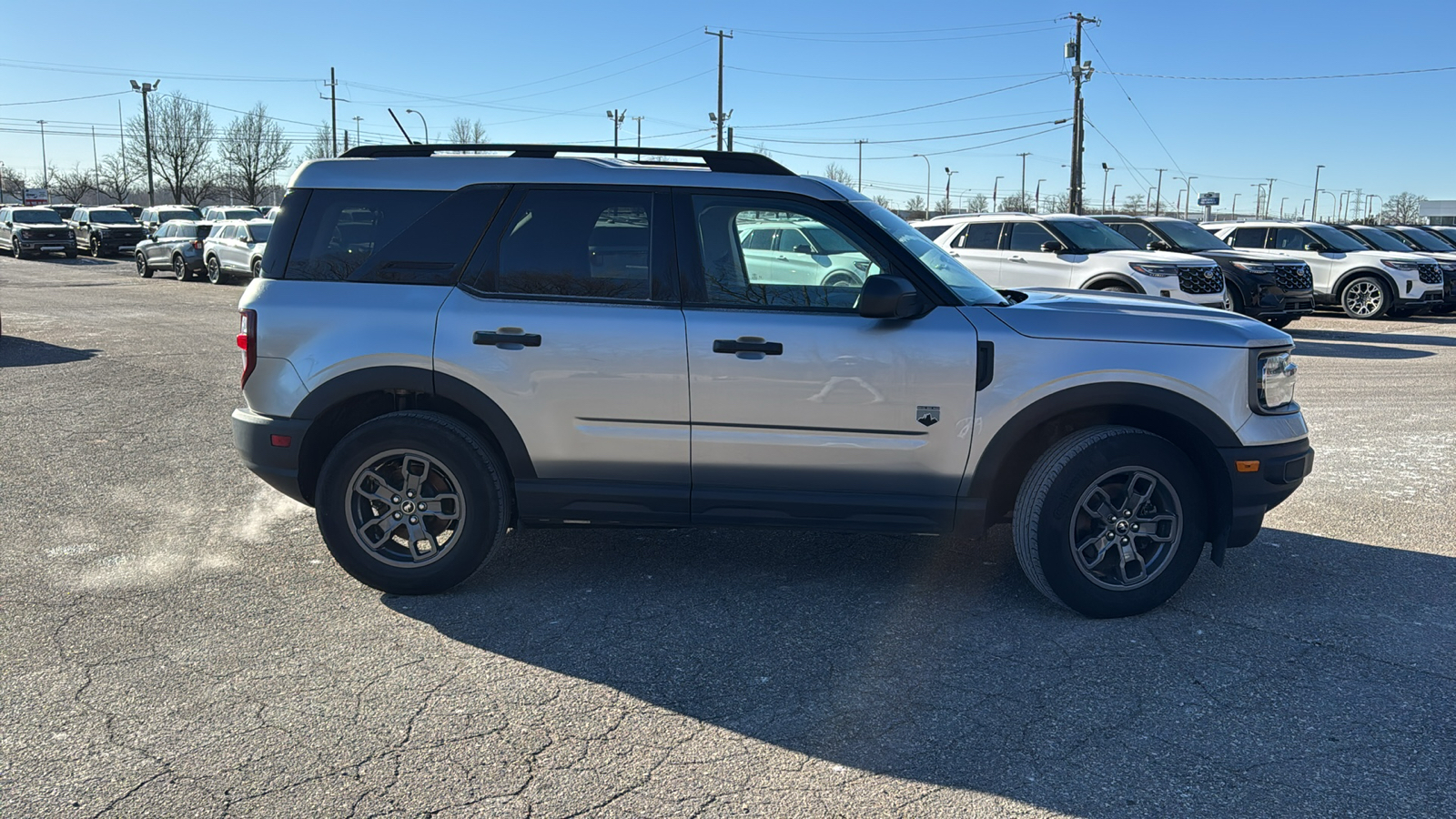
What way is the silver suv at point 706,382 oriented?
to the viewer's right

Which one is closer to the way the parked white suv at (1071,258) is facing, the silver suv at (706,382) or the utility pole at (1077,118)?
the silver suv

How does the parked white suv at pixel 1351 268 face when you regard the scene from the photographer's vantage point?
facing the viewer and to the right of the viewer

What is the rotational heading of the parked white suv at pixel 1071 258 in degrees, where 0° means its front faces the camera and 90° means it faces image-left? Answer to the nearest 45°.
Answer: approximately 315°

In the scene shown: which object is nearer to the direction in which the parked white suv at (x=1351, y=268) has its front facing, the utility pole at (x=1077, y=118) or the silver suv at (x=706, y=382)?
the silver suv

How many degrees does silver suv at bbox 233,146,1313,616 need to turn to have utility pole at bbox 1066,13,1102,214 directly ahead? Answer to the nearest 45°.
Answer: approximately 90° to its left

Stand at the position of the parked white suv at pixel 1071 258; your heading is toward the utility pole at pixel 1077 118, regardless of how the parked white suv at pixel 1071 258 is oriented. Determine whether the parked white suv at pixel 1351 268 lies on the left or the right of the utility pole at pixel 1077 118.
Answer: right

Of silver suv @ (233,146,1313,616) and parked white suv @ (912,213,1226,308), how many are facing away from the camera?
0

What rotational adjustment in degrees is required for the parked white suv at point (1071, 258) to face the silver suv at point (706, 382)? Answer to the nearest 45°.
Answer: approximately 45° to its right

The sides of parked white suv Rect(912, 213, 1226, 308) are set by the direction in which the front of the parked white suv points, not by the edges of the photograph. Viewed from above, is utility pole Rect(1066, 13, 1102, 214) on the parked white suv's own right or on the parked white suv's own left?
on the parked white suv's own left

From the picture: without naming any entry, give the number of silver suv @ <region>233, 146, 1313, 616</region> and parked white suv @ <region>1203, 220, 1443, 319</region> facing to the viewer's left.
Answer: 0

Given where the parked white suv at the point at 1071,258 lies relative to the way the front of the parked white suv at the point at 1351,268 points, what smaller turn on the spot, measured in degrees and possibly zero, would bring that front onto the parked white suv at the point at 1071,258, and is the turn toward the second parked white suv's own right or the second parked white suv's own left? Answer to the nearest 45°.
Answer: approximately 90° to the second parked white suv's own right

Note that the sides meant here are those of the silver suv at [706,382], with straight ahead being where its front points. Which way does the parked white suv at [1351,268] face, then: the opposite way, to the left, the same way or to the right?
to the right

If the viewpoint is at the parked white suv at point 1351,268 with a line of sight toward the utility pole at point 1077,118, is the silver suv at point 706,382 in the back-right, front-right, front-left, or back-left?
back-left

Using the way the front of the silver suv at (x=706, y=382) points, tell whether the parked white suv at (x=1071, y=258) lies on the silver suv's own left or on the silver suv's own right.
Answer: on the silver suv's own left
